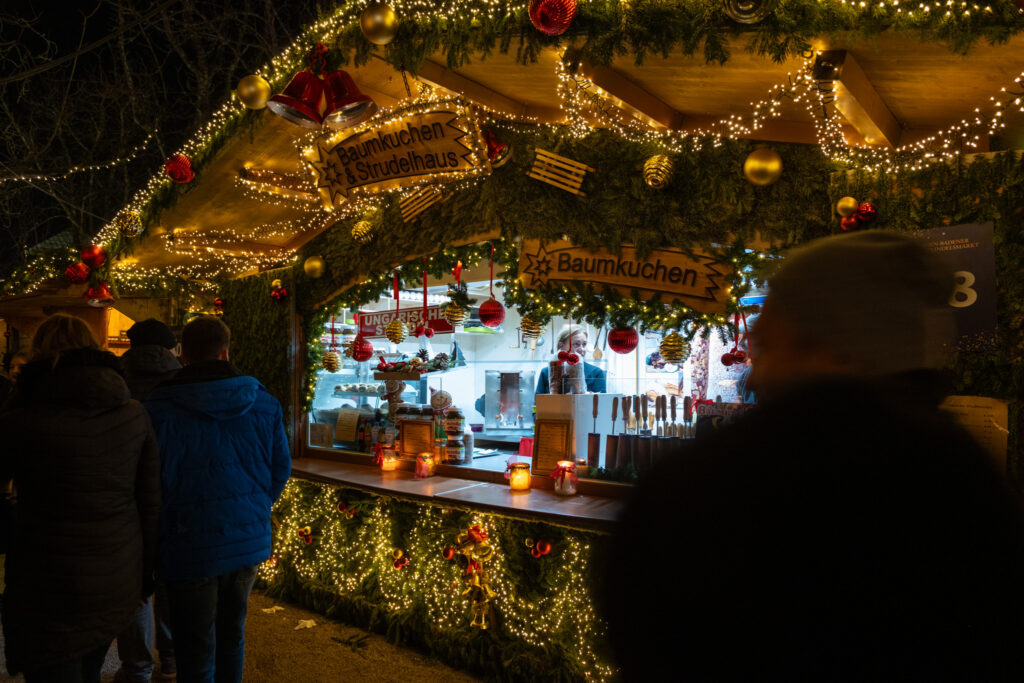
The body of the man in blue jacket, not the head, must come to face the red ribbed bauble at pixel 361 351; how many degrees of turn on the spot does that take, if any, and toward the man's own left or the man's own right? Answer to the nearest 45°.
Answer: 0° — they already face it

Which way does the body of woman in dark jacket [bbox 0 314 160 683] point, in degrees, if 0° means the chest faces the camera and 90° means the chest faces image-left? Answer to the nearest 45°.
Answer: approximately 180°

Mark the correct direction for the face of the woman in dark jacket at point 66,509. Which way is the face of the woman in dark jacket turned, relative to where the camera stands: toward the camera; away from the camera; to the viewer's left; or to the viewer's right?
away from the camera

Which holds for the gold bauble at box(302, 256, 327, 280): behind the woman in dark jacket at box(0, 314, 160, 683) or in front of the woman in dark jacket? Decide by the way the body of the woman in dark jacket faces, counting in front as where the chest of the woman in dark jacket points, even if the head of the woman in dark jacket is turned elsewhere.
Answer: in front

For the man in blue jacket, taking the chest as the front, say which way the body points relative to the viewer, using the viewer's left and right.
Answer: facing away from the viewer

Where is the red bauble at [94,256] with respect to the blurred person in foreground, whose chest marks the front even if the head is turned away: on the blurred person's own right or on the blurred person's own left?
on the blurred person's own left

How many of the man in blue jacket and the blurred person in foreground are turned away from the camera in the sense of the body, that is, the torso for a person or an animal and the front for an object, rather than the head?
2

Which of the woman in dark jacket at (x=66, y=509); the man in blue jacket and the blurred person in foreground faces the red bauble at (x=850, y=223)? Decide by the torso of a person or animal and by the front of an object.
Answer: the blurred person in foreground

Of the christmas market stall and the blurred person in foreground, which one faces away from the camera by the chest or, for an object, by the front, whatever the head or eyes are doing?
the blurred person in foreground

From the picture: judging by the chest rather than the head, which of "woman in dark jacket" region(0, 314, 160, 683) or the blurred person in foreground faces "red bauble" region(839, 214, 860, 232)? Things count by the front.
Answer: the blurred person in foreground

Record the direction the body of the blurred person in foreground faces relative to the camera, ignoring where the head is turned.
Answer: away from the camera

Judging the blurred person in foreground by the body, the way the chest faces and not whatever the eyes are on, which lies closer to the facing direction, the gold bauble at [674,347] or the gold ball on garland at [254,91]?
the gold bauble
